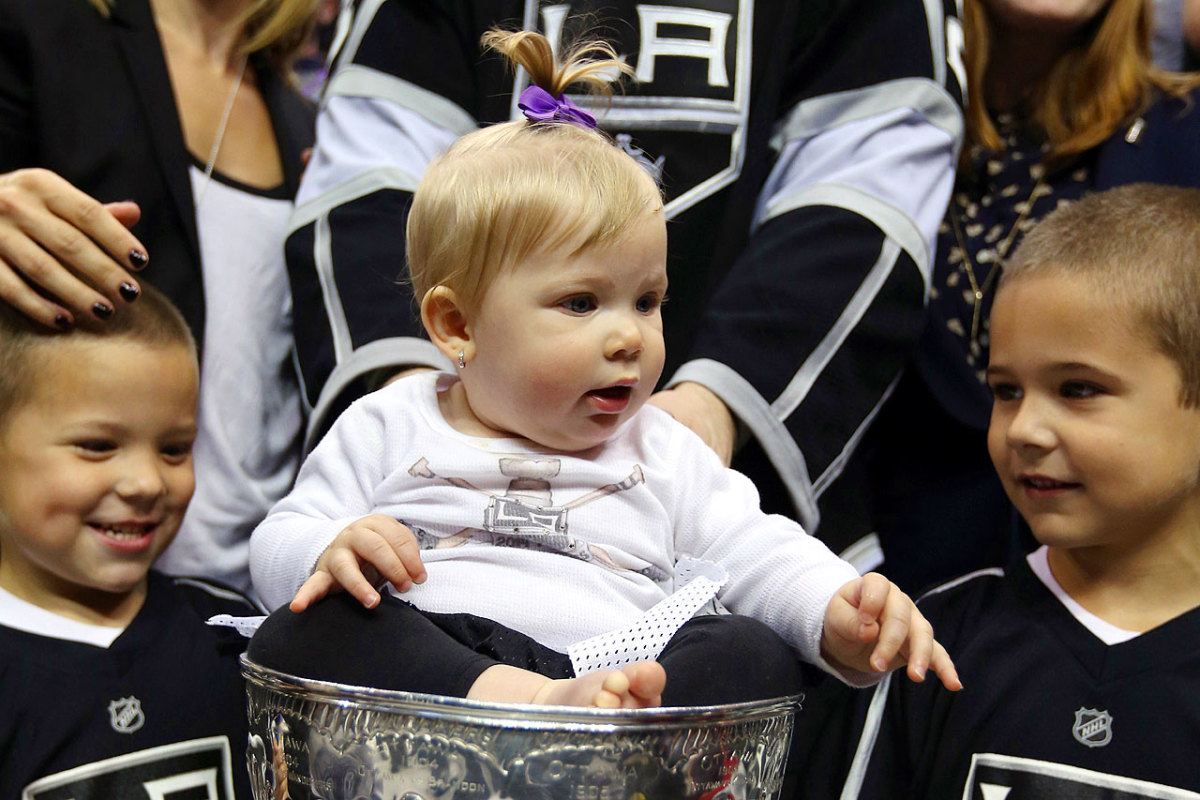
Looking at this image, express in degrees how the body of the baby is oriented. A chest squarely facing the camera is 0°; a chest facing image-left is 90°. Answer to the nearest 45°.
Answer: approximately 0°

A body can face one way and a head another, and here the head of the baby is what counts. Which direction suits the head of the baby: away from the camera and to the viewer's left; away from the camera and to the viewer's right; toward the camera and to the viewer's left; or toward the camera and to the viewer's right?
toward the camera and to the viewer's right

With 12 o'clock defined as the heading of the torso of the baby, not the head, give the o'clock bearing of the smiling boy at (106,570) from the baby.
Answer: The smiling boy is roughly at 4 o'clock from the baby.

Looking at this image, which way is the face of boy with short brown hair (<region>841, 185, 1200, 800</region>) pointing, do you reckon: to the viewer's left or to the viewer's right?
to the viewer's left

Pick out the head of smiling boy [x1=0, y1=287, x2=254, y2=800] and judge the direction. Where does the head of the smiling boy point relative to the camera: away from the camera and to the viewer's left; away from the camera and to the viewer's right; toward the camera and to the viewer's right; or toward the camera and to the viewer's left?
toward the camera and to the viewer's right
